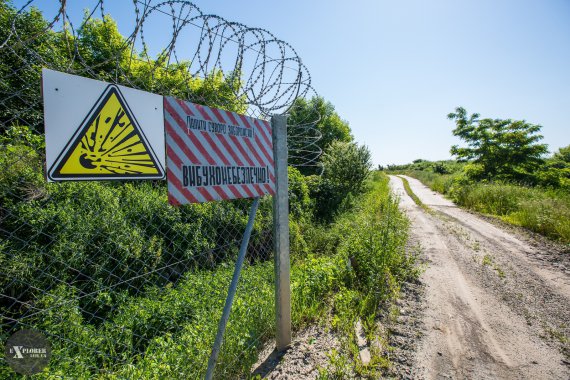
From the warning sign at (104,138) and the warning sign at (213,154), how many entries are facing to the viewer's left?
0

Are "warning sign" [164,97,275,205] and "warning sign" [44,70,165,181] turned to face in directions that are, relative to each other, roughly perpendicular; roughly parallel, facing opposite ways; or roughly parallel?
roughly parallel

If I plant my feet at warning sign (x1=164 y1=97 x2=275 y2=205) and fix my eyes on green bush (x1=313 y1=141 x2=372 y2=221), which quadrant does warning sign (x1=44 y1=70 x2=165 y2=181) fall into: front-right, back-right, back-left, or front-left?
back-left

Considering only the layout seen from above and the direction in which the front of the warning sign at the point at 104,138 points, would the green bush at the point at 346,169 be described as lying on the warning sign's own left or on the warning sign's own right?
on the warning sign's own left

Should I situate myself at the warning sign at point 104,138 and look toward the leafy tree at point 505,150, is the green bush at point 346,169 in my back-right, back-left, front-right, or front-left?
front-left

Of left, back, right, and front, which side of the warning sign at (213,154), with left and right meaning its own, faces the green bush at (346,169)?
left

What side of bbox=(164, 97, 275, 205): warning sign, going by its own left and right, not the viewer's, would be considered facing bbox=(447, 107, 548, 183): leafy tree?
left

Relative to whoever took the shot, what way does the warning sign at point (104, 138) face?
facing the viewer and to the right of the viewer

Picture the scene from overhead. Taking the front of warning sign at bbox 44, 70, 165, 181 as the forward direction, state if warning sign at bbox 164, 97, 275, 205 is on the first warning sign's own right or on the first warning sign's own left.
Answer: on the first warning sign's own left

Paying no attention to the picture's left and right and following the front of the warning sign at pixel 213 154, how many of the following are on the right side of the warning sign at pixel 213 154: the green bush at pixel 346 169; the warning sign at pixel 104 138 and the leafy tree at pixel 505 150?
1

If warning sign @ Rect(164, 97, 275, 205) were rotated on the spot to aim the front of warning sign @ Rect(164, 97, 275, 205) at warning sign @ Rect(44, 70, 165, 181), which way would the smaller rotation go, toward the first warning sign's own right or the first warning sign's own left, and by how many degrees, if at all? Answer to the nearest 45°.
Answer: approximately 90° to the first warning sign's own right
